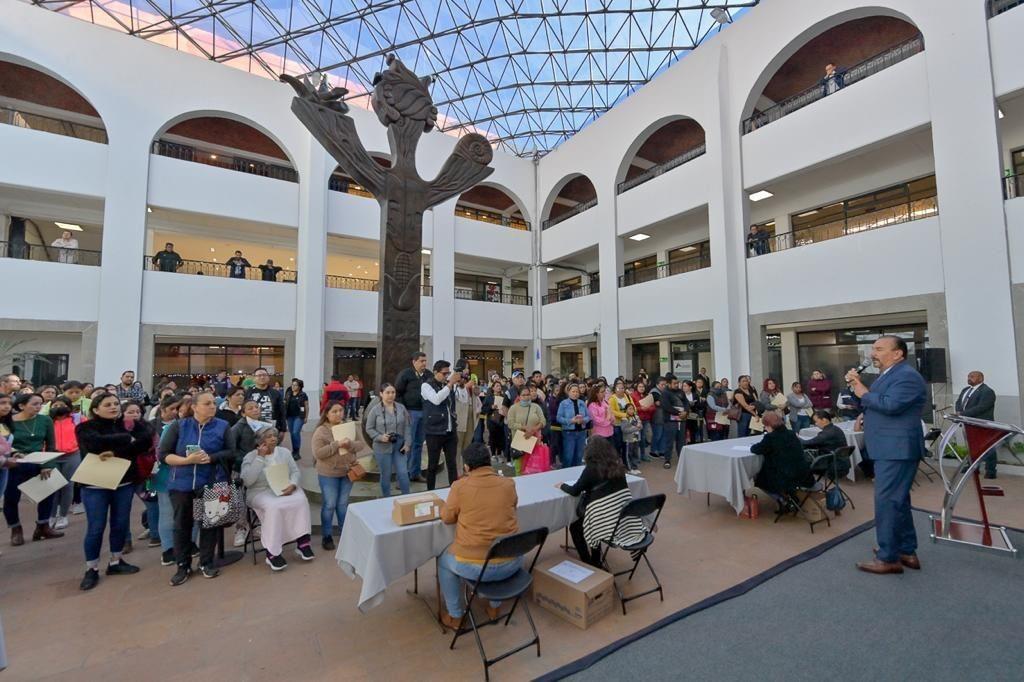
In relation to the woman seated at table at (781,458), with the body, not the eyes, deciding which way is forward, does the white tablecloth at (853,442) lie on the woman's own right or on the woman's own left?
on the woman's own right

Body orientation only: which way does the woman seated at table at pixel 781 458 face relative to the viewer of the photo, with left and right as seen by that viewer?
facing away from the viewer and to the left of the viewer

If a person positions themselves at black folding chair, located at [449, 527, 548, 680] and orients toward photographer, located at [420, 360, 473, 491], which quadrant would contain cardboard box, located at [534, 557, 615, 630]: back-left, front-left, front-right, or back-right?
front-right

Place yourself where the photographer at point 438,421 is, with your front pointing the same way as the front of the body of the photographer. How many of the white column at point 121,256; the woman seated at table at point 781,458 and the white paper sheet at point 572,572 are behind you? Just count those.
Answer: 1

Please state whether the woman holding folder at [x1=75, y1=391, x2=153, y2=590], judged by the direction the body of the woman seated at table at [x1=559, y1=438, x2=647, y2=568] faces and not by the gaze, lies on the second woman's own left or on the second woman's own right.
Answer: on the second woman's own left

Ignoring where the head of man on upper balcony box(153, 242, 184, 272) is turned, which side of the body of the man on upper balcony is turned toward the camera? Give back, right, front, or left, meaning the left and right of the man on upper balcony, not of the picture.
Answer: front

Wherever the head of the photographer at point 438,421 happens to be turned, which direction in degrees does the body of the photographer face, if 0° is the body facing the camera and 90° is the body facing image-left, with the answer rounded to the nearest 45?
approximately 315°

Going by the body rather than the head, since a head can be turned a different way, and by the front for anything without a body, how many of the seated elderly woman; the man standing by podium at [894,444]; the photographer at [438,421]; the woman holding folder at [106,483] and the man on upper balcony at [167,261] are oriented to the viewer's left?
1

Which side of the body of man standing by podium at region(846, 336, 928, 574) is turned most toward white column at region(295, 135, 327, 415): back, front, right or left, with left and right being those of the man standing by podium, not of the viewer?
front

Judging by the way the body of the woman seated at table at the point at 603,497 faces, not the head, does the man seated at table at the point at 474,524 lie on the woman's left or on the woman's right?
on the woman's left

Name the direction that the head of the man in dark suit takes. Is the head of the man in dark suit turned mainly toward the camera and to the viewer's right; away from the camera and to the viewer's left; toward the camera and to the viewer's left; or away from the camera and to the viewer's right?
toward the camera and to the viewer's left

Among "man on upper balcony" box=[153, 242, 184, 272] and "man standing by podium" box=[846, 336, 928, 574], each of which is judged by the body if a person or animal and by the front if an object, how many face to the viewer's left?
1

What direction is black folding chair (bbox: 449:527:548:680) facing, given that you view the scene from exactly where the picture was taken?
facing away from the viewer and to the left of the viewer

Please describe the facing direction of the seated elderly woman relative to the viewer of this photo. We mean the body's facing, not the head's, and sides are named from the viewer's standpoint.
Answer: facing the viewer and to the right of the viewer
